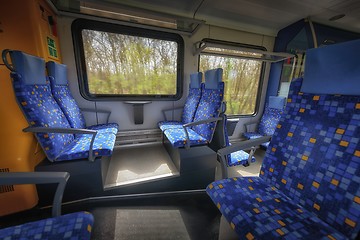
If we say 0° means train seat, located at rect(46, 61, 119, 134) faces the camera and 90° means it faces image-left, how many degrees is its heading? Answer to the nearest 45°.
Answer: approximately 270°

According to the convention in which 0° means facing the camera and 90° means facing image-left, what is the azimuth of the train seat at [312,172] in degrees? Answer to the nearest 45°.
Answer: approximately 45°

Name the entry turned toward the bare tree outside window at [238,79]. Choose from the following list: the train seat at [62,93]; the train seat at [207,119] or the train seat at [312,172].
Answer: the train seat at [62,93]

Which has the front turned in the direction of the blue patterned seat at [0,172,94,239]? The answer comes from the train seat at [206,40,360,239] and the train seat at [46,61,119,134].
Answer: the train seat at [206,40,360,239]

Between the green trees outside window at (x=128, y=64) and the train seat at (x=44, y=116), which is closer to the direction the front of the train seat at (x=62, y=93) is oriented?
the green trees outside window

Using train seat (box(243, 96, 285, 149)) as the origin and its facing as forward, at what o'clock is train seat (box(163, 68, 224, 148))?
train seat (box(163, 68, 224, 148)) is roughly at 11 o'clock from train seat (box(243, 96, 285, 149)).

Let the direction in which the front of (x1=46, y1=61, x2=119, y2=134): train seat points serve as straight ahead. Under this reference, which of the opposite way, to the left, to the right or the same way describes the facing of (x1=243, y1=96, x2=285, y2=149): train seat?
the opposite way
